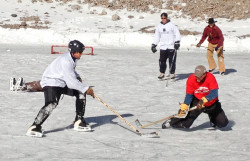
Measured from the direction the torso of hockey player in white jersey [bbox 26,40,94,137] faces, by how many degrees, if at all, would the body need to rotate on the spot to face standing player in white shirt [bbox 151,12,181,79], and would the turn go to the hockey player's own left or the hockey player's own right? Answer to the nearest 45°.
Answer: approximately 45° to the hockey player's own left

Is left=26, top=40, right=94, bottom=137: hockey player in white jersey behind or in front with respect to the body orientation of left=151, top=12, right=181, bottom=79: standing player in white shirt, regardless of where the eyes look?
in front

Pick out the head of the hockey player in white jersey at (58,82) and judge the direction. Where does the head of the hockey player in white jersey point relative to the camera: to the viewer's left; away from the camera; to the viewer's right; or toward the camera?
to the viewer's right

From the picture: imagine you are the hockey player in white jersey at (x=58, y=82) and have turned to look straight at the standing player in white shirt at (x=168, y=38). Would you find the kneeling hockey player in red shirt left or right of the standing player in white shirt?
right

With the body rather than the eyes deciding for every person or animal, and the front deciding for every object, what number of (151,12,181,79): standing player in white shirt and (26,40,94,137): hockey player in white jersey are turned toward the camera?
1

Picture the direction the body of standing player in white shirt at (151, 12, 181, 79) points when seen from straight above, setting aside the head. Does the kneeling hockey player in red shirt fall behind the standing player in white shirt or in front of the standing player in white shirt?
in front

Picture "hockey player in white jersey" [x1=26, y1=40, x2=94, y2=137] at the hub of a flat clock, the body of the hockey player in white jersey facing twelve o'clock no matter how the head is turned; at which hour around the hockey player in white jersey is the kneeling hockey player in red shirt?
The kneeling hockey player in red shirt is roughly at 12 o'clock from the hockey player in white jersey.

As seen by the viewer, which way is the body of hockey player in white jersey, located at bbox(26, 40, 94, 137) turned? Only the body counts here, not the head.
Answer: to the viewer's right

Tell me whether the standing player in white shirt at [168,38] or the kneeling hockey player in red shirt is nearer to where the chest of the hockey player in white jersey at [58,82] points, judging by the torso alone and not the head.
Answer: the kneeling hockey player in red shirt

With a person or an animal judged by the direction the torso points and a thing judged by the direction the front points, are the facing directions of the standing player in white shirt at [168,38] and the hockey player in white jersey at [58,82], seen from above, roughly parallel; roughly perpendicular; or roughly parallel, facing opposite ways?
roughly perpendicular
